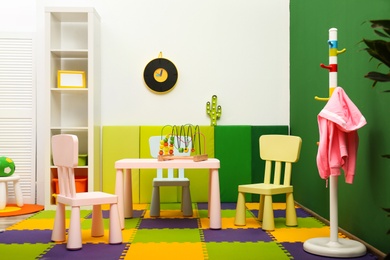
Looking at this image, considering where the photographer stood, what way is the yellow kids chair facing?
facing the viewer and to the left of the viewer

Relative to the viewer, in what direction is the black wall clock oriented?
toward the camera

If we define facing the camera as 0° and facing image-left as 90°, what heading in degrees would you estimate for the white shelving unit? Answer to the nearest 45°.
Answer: approximately 0°

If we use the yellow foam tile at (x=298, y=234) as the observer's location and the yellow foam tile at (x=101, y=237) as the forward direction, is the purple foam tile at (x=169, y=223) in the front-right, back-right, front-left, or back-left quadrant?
front-right

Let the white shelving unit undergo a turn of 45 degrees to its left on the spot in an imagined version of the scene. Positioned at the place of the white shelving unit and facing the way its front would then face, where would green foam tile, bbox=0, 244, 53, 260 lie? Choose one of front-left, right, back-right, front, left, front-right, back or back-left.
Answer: front-right

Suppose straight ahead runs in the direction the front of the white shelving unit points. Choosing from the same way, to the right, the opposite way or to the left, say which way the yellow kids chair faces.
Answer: to the right

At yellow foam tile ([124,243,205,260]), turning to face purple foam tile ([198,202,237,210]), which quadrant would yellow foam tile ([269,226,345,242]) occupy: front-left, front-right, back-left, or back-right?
front-right

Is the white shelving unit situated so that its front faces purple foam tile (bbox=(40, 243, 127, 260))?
yes

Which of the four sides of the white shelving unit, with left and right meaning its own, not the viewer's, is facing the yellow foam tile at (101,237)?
front

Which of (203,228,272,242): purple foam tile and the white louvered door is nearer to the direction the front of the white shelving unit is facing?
the purple foam tile
